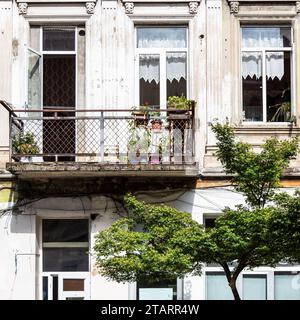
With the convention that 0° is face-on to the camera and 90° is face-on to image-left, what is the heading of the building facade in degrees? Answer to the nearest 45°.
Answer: approximately 0°

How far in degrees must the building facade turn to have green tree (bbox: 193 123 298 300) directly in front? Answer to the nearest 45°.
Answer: approximately 45° to its left

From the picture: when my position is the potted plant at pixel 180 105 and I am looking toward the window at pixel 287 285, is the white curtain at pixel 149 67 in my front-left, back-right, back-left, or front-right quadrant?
back-left
